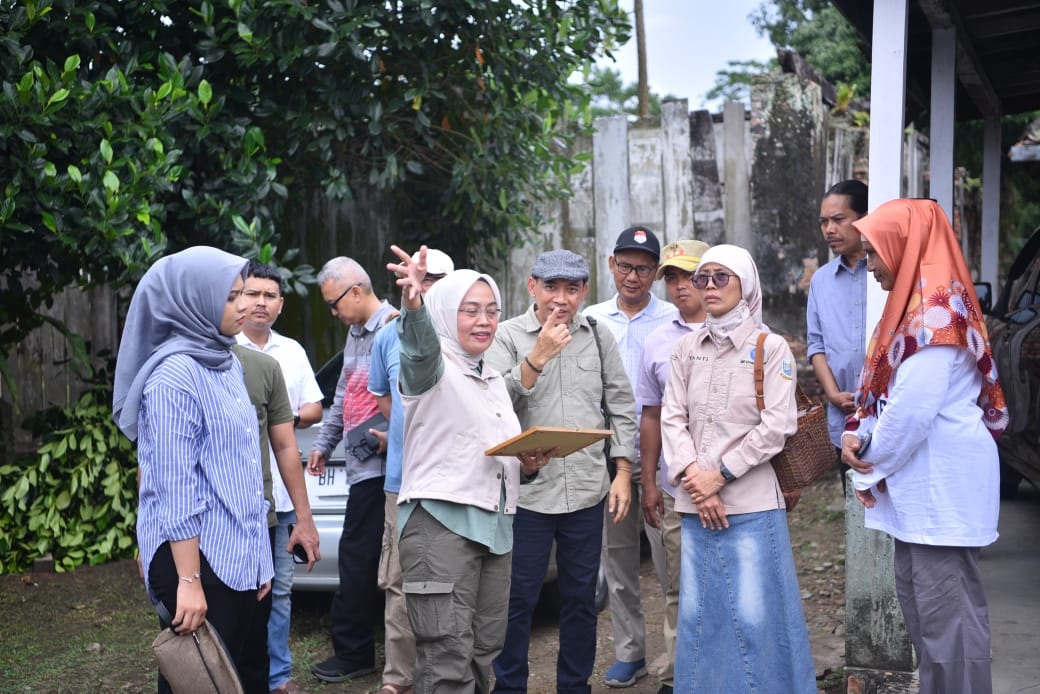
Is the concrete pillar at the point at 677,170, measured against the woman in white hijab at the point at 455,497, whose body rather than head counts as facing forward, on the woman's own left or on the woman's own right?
on the woman's own left

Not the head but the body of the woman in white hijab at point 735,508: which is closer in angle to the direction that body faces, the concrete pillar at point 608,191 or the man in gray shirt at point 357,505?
the man in gray shirt

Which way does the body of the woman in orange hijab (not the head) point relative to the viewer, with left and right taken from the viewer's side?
facing to the left of the viewer

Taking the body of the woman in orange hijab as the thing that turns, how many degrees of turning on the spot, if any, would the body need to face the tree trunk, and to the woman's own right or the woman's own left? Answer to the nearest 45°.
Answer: approximately 90° to the woman's own right

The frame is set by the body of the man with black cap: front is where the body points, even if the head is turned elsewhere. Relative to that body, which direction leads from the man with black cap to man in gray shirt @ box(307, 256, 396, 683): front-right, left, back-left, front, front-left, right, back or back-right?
right

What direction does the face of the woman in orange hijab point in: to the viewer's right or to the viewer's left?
to the viewer's left

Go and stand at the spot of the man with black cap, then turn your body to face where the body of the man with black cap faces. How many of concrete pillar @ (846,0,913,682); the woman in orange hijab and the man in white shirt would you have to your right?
1

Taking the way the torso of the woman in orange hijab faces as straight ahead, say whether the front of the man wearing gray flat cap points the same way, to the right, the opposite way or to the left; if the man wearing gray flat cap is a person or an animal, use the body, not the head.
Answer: to the left

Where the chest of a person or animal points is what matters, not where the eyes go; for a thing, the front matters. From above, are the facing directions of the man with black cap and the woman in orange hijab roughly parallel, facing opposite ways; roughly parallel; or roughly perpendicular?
roughly perpendicular
